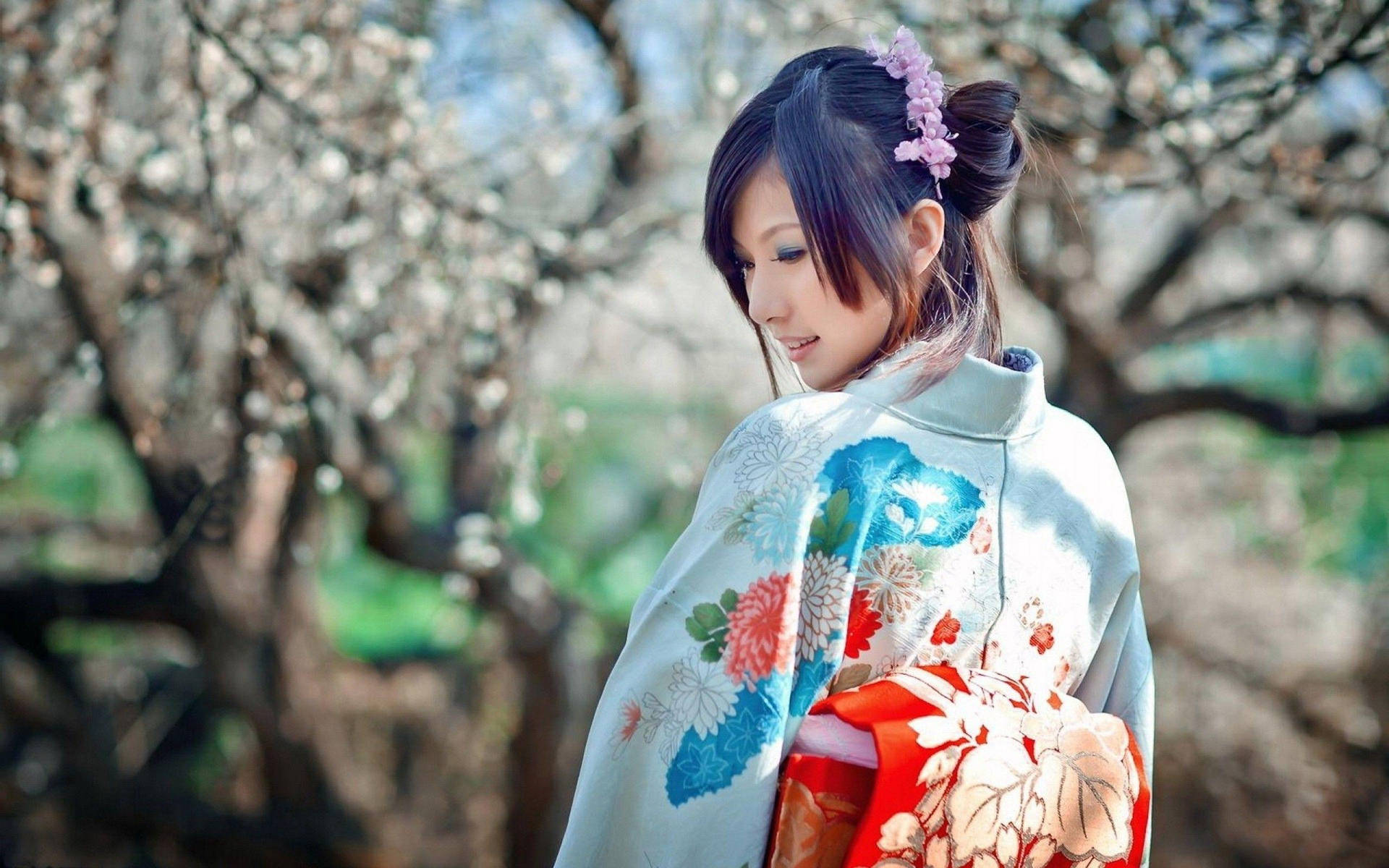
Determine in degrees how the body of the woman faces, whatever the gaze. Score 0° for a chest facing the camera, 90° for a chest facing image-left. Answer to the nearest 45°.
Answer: approximately 135°

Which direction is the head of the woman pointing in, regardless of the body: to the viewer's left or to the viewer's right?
to the viewer's left
